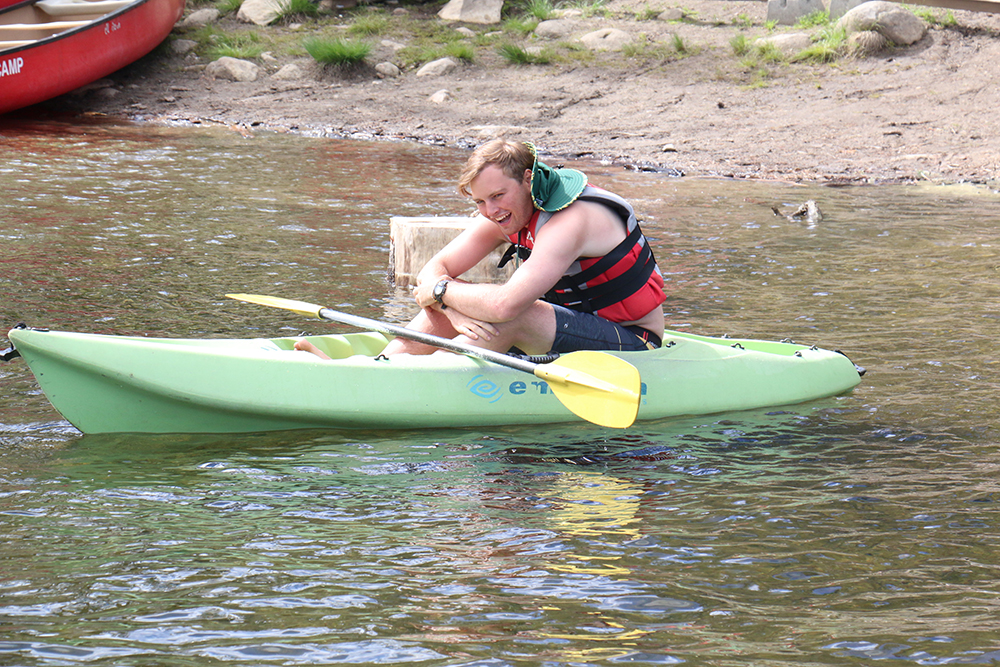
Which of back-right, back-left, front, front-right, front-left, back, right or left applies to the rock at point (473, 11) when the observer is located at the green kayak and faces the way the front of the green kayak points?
right

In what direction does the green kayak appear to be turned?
to the viewer's left

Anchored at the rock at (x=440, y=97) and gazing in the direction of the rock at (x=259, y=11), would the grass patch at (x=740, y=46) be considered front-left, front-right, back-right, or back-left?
back-right

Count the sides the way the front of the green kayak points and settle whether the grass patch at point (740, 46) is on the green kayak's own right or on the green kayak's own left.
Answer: on the green kayak's own right

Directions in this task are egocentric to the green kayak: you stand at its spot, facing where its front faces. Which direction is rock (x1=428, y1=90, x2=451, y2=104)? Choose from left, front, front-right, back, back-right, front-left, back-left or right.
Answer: right

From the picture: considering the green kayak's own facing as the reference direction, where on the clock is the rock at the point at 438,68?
The rock is roughly at 3 o'clock from the green kayak.

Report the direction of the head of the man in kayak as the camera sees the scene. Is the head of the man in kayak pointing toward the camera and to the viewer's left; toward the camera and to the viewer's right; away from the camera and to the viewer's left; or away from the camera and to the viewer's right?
toward the camera and to the viewer's left
